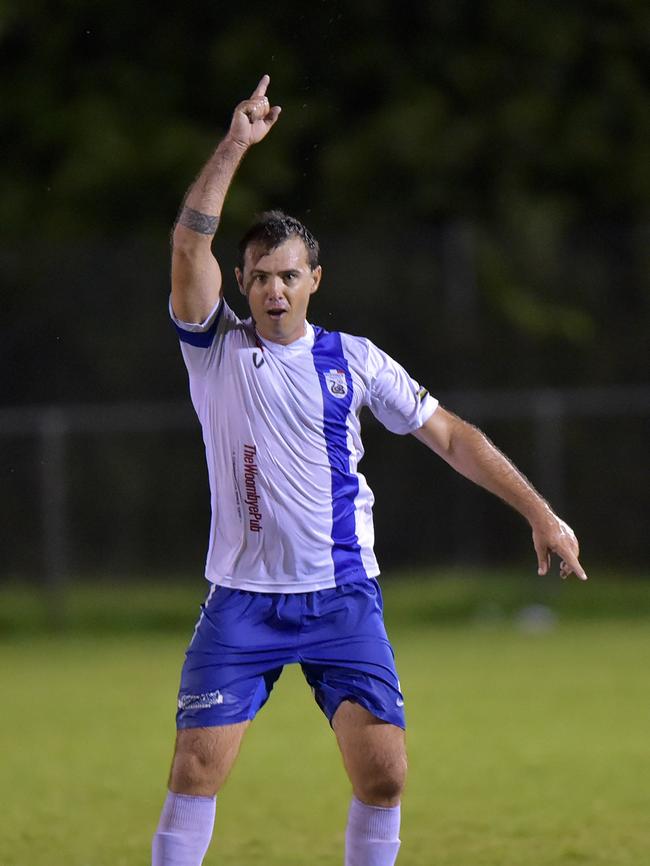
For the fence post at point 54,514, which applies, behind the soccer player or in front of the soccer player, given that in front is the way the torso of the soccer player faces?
behind

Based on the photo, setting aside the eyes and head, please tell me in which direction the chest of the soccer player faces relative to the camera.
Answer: toward the camera
